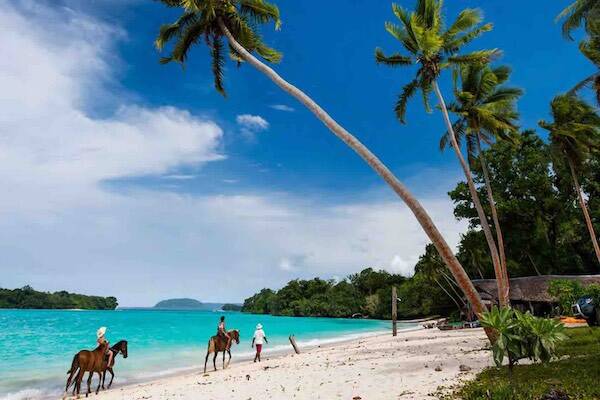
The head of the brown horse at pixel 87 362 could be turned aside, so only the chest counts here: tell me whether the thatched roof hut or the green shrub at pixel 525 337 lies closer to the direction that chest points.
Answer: the thatched roof hut

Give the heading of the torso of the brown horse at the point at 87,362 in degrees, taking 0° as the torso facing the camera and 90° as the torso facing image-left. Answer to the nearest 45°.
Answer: approximately 225°

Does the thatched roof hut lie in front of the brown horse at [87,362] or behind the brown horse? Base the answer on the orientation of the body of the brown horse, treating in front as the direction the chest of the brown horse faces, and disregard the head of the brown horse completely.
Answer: in front
